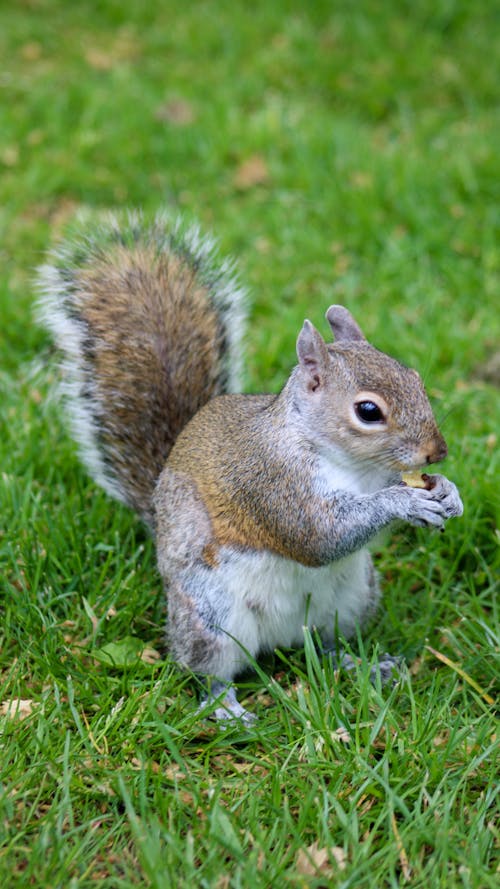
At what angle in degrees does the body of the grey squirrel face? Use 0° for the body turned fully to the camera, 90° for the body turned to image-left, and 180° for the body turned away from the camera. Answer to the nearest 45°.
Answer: approximately 315°
